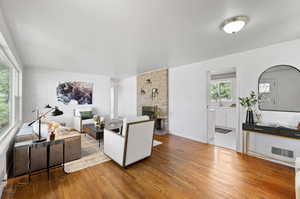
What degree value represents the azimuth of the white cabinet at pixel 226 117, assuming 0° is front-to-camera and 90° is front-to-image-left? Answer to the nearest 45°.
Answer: approximately 45°

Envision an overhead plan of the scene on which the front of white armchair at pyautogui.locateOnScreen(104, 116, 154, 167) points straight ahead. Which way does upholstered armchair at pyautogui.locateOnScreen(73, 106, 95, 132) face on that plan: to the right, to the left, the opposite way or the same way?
the opposite way

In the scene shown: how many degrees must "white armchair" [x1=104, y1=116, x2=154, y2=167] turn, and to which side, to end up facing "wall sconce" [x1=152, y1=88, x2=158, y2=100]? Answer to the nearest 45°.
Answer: approximately 45° to its right

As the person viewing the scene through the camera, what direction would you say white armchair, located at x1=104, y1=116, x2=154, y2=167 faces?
facing away from the viewer and to the left of the viewer

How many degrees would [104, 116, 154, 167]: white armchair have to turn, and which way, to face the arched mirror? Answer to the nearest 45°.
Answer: approximately 135° to its right

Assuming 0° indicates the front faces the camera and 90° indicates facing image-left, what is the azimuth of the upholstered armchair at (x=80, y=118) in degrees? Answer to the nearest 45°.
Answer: approximately 315°

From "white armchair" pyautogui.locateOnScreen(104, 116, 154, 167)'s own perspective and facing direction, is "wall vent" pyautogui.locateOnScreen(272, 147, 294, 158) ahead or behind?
behind

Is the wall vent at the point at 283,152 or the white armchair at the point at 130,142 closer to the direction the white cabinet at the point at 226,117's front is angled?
the white armchair

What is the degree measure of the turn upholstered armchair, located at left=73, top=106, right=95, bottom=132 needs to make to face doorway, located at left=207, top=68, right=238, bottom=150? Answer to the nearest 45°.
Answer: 0° — it already faces it

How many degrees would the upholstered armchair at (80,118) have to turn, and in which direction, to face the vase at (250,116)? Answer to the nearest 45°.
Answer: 0° — it already faces it
